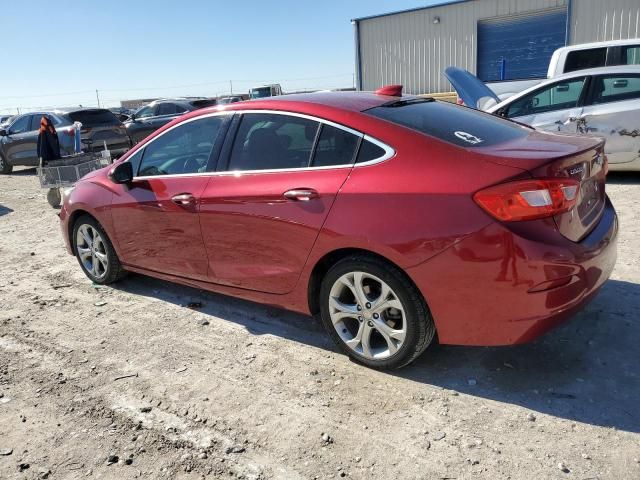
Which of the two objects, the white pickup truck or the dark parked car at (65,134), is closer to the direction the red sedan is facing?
the dark parked car

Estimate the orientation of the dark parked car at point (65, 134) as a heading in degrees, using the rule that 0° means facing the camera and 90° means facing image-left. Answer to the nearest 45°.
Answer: approximately 135°

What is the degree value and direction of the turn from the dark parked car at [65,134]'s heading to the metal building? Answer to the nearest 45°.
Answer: approximately 135° to its right

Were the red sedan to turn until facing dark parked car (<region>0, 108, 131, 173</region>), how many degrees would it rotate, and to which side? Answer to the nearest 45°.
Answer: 0° — it already faces it

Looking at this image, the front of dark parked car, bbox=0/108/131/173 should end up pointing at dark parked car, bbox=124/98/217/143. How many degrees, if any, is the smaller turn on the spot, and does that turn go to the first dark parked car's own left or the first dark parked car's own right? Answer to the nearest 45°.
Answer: approximately 90° to the first dark parked car's own right

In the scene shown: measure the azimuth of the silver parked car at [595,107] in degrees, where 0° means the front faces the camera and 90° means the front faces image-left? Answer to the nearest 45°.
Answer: approximately 90°

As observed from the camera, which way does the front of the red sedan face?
facing away from the viewer and to the left of the viewer

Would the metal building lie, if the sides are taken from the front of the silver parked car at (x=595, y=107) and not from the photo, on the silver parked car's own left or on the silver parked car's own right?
on the silver parked car's own right

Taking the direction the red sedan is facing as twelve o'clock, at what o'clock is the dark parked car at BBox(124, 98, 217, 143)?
The dark parked car is roughly at 1 o'clock from the red sedan.

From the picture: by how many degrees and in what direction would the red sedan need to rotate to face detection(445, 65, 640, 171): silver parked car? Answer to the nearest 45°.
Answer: approximately 90° to its right
